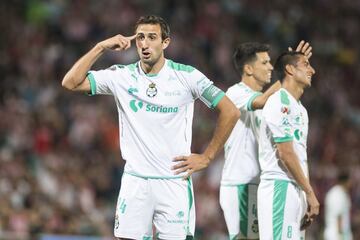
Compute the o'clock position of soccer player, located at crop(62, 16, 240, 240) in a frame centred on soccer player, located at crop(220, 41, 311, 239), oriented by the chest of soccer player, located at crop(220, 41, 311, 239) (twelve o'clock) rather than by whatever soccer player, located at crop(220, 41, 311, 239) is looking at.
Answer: soccer player, located at crop(62, 16, 240, 240) is roughly at 4 o'clock from soccer player, located at crop(220, 41, 311, 239).

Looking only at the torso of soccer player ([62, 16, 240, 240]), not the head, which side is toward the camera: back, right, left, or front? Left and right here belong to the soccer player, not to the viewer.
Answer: front

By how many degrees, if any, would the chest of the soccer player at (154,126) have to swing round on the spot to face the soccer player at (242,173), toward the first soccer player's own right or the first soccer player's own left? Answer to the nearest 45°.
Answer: approximately 135° to the first soccer player's own left

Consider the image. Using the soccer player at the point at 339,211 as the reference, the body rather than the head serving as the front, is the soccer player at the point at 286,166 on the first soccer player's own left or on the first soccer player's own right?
on the first soccer player's own right
